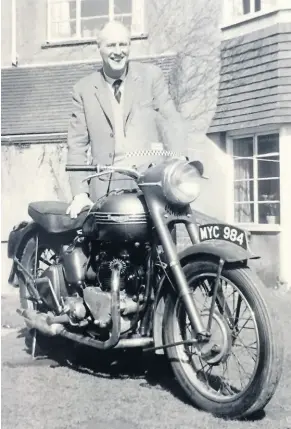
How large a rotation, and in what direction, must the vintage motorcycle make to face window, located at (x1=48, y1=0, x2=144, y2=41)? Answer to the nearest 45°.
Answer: approximately 135° to its left

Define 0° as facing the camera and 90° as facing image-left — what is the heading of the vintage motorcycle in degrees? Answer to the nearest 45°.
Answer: approximately 315°

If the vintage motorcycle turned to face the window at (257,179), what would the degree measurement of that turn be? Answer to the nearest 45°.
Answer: approximately 135° to its left

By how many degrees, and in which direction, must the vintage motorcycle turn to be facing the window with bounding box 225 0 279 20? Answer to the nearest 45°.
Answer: approximately 135° to its left

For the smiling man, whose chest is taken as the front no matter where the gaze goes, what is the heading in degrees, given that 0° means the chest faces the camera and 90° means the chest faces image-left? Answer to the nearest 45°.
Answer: approximately 0°
